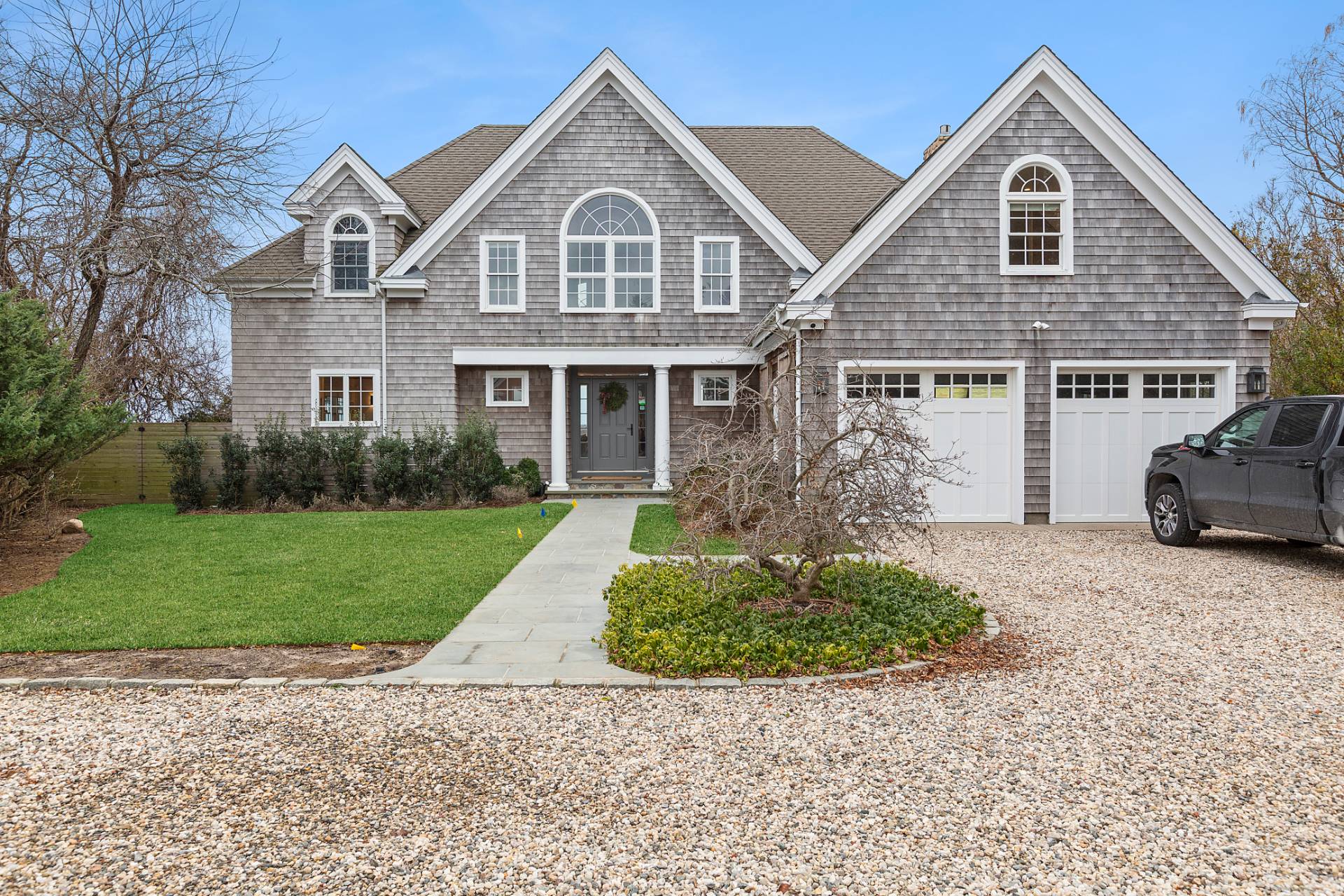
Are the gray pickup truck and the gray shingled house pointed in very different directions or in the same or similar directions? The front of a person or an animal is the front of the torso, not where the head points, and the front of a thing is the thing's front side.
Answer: very different directions

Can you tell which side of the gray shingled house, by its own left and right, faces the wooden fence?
right

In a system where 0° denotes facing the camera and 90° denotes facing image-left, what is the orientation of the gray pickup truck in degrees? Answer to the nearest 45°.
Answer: approximately 135°

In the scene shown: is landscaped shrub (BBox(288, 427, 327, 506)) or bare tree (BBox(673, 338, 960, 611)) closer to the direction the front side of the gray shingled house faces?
the bare tree

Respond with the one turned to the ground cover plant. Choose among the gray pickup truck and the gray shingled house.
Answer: the gray shingled house

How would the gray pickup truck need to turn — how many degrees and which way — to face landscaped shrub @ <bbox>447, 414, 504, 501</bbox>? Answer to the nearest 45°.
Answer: approximately 45° to its left

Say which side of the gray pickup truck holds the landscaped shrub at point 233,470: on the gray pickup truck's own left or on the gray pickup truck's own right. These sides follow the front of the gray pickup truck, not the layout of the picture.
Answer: on the gray pickup truck's own left

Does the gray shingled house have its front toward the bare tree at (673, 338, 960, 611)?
yes

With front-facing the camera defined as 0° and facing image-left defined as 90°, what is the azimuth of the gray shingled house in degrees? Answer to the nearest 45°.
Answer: approximately 0°

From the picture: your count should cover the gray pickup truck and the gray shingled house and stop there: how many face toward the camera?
1
